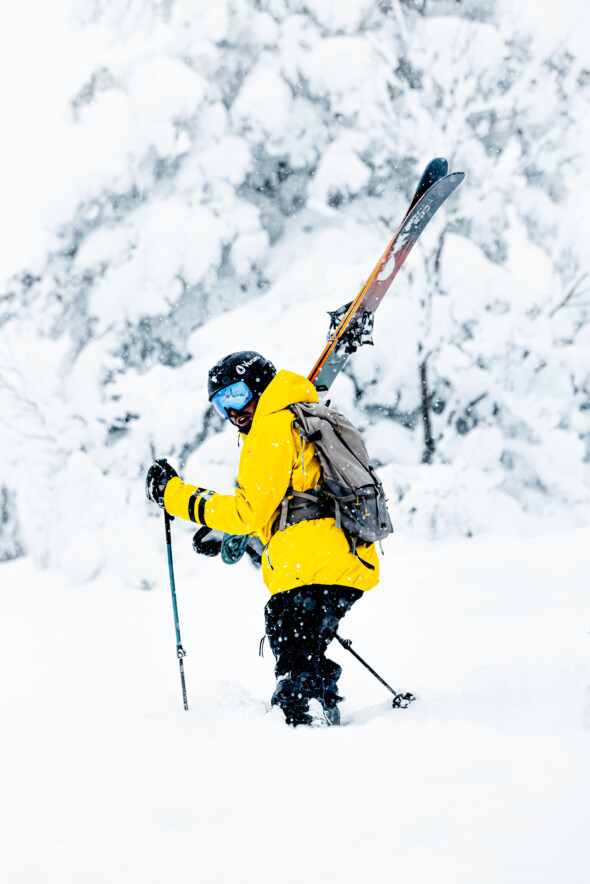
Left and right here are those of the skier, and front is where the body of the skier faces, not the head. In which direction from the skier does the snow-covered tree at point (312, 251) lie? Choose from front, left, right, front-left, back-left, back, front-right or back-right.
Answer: right

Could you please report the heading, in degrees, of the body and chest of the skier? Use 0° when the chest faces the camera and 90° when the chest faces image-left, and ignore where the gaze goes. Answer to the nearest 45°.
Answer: approximately 90°

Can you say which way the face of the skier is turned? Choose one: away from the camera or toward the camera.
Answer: toward the camera
